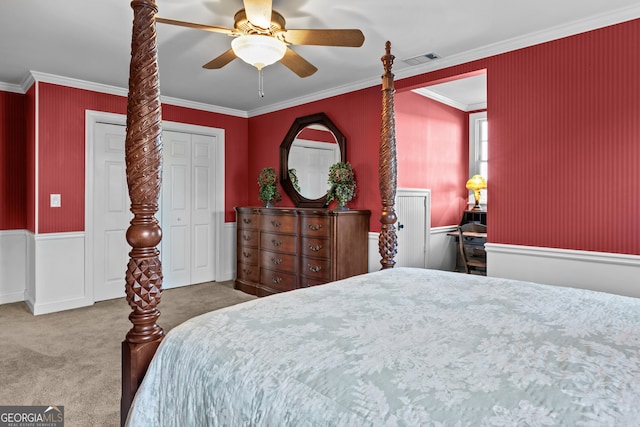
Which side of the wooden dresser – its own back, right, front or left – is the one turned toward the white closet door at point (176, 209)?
right

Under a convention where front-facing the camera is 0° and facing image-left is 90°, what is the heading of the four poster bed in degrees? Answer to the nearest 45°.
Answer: approximately 135°

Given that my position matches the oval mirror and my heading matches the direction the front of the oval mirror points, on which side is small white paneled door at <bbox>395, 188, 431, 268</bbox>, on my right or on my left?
on my left

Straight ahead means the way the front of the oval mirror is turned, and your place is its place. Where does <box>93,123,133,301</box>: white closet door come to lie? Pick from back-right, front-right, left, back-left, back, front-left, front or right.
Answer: front-right

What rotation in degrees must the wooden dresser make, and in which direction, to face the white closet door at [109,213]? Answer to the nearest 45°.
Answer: approximately 45° to its right

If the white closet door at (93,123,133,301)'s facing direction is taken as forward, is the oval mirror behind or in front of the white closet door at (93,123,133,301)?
in front

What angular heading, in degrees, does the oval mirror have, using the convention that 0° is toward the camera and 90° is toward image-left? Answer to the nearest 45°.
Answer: approximately 45°

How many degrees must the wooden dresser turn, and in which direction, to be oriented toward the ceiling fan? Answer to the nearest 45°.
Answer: approximately 45° to its left

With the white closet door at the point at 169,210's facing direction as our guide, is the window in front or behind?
in front

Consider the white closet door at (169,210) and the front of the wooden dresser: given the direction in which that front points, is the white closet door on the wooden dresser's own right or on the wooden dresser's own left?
on the wooden dresser's own right

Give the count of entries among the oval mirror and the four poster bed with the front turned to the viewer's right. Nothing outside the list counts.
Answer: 0
